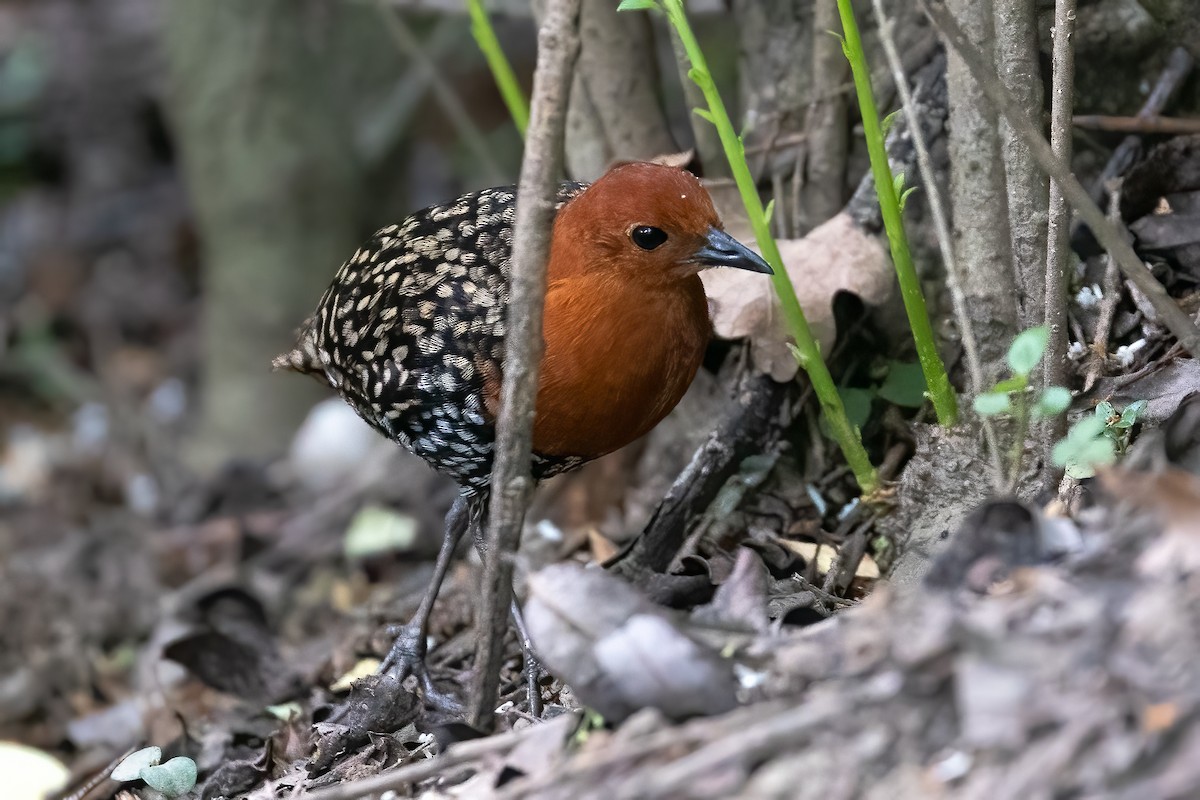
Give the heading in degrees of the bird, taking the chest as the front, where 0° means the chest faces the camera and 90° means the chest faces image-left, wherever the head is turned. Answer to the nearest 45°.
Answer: approximately 270°

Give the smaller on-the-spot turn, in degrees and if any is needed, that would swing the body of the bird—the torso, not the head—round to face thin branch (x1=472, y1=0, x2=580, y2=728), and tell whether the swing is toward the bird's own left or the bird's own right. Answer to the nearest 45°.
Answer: approximately 90° to the bird's own right

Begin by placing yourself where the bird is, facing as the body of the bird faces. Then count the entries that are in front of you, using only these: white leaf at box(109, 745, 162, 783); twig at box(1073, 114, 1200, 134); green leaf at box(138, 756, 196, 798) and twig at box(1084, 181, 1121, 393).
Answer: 2
